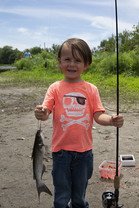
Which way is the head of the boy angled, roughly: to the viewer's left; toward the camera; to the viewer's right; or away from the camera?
toward the camera

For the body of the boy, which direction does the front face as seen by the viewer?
toward the camera
